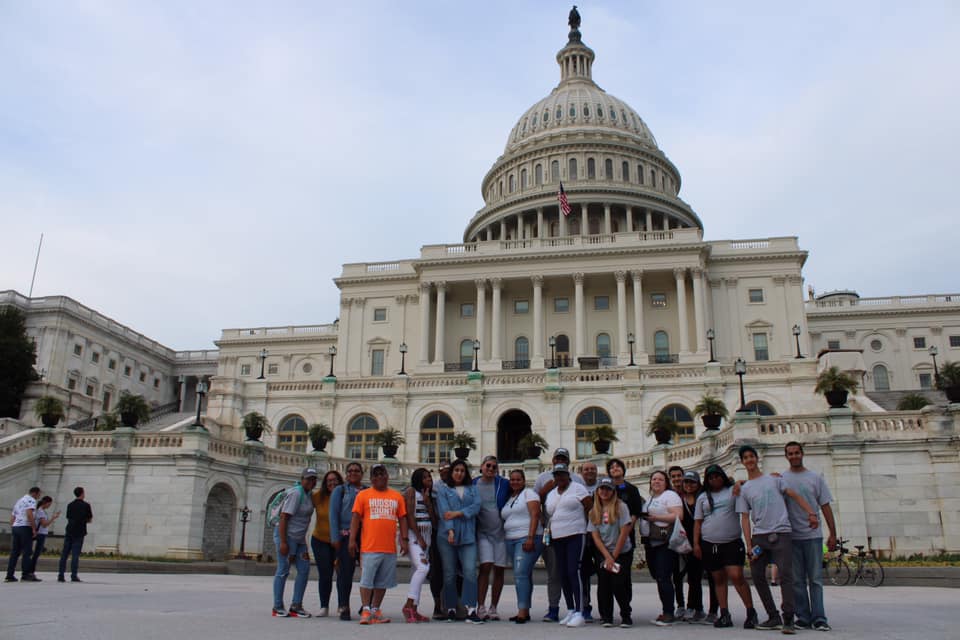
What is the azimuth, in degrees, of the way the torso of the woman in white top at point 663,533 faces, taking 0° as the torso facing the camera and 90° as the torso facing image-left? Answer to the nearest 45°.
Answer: approximately 45°

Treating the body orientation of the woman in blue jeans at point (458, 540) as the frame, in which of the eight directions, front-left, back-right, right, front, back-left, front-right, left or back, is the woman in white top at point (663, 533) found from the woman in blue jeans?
left

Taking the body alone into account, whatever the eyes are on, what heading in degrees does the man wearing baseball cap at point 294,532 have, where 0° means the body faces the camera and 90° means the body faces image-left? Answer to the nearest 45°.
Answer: approximately 315°

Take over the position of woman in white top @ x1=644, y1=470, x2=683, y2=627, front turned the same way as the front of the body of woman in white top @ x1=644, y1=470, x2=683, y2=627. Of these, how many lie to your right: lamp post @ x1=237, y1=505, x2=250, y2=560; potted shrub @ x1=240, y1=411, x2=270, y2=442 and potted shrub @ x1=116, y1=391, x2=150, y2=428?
3

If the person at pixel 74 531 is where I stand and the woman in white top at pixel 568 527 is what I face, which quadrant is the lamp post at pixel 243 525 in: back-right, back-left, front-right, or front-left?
back-left

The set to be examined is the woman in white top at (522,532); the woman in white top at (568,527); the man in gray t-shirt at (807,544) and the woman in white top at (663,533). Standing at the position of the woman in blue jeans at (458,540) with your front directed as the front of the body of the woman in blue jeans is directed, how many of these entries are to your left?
4

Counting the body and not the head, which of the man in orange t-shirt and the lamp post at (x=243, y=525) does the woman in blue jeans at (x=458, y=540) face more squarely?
the man in orange t-shirt

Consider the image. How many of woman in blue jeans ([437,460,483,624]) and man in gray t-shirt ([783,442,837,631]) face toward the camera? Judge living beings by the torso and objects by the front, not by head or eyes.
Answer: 2

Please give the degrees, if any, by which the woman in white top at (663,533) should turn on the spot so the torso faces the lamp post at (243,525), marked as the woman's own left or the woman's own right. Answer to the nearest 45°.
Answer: approximately 90° to the woman's own right

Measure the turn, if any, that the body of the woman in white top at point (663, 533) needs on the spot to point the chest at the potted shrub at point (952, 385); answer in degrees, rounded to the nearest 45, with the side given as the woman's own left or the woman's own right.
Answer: approximately 180°

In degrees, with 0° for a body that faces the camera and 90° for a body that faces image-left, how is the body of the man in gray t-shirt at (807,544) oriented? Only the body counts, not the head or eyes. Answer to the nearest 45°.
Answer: approximately 0°

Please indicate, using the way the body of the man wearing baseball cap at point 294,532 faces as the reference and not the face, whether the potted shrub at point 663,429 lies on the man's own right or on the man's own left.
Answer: on the man's own left
